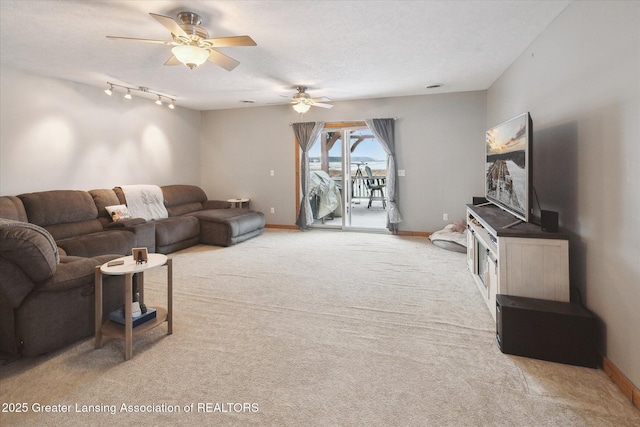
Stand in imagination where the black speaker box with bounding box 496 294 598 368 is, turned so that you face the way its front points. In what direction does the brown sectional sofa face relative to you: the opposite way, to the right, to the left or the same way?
the opposite way

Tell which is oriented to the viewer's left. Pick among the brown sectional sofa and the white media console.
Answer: the white media console

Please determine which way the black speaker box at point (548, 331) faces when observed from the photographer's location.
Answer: facing to the left of the viewer

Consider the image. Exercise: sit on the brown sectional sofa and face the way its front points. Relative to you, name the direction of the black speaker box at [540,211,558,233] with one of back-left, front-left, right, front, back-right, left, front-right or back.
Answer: front

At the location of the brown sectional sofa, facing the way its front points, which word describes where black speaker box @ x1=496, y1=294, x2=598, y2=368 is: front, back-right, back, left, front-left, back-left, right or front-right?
front

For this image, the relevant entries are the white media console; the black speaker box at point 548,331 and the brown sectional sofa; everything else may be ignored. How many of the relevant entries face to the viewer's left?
2

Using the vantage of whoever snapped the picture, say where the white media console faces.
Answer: facing to the left of the viewer

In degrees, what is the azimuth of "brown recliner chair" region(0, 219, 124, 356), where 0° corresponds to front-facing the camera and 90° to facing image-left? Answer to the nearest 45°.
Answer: approximately 225°

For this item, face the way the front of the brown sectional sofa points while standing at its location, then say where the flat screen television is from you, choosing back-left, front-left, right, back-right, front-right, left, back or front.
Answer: front

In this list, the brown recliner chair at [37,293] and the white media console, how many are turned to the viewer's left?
1
